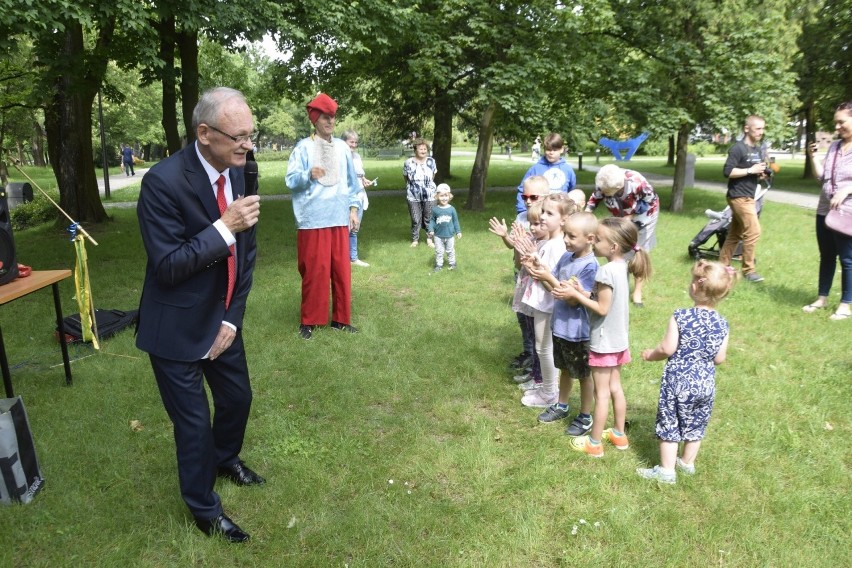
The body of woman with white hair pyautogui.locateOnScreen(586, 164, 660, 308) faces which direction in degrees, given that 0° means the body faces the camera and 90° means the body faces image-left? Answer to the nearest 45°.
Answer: approximately 45°

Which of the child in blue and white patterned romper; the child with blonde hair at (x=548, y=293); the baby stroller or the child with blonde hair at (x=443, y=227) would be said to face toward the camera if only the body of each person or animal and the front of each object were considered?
the child with blonde hair at (x=443, y=227)

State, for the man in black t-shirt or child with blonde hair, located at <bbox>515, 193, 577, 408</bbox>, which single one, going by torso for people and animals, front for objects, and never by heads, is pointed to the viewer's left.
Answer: the child with blonde hair

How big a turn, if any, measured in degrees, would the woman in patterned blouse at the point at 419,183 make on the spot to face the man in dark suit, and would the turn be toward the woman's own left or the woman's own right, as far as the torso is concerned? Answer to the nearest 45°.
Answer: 0° — they already face them

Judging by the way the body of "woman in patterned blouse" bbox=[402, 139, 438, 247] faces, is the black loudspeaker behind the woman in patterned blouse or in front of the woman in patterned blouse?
in front

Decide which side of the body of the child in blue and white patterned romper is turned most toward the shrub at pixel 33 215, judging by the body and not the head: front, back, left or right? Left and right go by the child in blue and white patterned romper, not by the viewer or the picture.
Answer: front

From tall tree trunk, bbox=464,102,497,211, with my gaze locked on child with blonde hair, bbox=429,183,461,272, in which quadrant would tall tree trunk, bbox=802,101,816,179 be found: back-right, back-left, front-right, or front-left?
back-left

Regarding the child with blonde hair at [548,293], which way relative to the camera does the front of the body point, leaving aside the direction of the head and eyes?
to the viewer's left

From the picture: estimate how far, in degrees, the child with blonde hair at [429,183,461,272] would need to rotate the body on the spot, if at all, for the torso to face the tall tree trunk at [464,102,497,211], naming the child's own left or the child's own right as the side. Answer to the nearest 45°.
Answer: approximately 180°

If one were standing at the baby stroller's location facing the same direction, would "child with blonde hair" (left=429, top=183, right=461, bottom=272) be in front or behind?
in front
